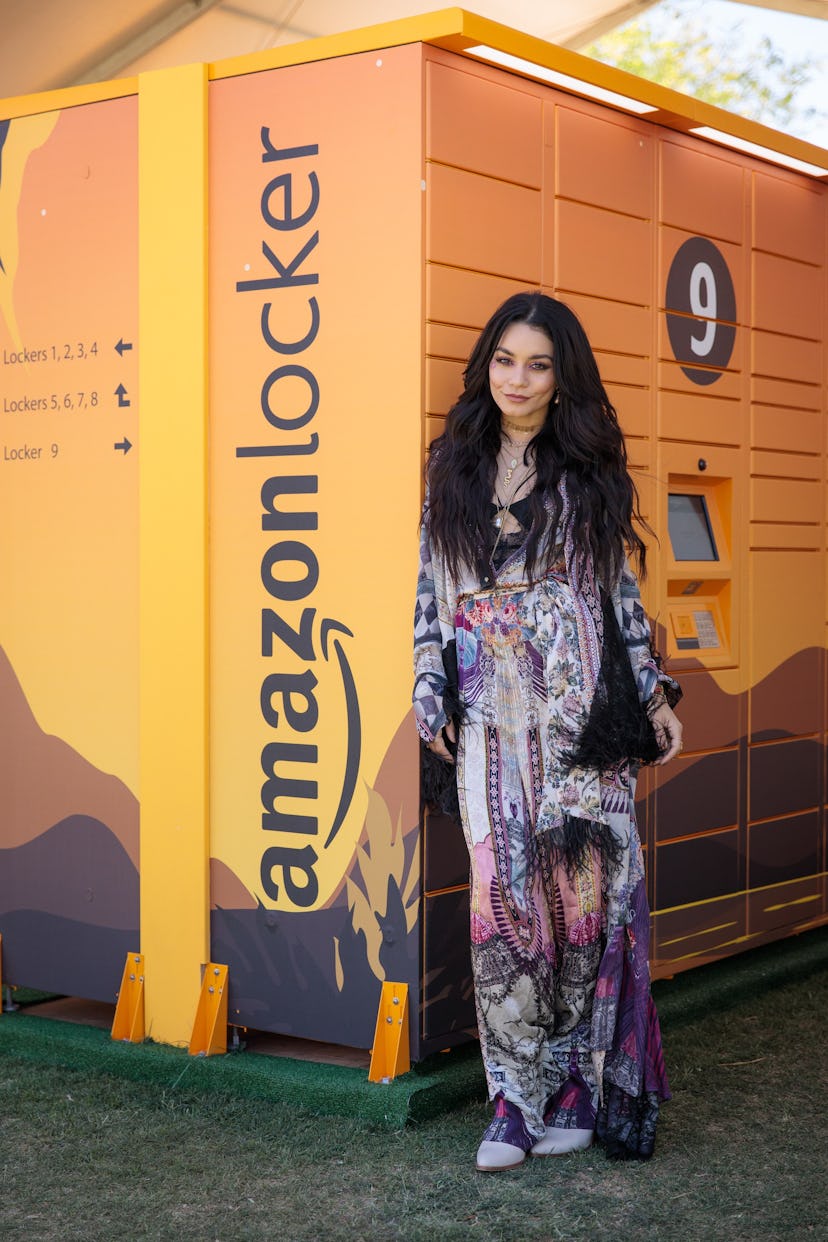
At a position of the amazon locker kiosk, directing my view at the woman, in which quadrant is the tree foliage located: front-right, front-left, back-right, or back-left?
back-left

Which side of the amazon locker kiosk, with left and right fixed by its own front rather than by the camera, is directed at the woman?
front

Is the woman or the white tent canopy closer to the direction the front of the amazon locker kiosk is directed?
the woman

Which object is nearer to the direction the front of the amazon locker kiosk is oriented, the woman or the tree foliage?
the woman

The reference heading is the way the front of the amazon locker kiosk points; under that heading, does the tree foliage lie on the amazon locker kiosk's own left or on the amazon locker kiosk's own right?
on the amazon locker kiosk's own left

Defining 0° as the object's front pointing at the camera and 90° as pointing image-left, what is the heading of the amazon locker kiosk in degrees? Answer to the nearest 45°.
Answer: approximately 315°
